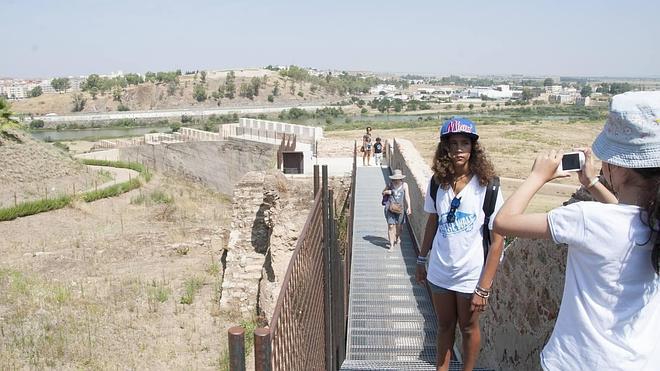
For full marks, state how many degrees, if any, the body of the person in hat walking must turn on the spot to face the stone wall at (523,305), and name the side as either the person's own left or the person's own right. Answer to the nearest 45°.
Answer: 0° — they already face it

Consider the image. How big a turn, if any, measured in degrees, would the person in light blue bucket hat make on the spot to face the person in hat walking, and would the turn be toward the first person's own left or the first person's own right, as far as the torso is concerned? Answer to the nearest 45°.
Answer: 0° — they already face them

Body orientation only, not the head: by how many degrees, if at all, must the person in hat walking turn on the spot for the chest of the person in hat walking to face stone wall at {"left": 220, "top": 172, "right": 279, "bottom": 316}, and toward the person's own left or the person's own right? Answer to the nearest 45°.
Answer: approximately 135° to the person's own right

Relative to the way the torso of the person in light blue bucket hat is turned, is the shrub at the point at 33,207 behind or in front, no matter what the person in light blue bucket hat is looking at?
in front

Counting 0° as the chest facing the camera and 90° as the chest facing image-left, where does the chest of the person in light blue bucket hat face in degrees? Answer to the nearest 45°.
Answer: approximately 135°

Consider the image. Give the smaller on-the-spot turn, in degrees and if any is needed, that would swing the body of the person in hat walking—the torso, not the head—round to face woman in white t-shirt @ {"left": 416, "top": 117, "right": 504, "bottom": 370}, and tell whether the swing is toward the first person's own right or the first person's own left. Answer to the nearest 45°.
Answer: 0° — they already face them

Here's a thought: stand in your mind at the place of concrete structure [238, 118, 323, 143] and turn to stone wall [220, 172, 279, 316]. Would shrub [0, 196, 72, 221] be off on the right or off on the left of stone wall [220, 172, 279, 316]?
right

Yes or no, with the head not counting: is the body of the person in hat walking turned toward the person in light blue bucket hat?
yes

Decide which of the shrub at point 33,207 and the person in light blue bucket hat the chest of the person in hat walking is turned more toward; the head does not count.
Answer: the person in light blue bucket hat

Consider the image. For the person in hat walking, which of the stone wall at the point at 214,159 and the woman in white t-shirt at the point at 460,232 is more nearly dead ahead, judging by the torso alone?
the woman in white t-shirt

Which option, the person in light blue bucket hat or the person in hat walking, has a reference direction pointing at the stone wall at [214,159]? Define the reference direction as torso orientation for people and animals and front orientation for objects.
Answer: the person in light blue bucket hat

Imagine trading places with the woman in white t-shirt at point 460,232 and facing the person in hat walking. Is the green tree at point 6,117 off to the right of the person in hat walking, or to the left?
left
